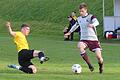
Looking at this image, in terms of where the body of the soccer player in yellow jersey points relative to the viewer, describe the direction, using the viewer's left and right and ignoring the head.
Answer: facing to the right of the viewer
